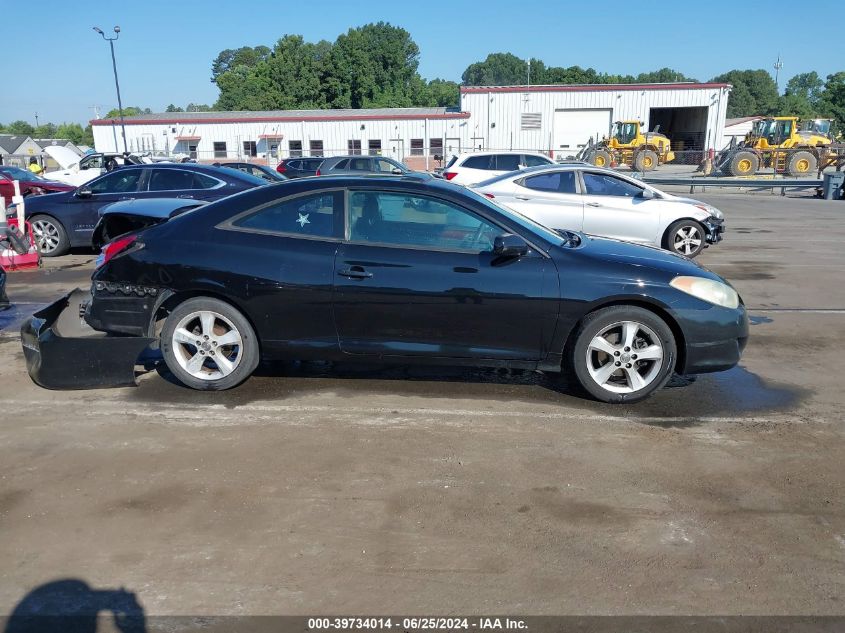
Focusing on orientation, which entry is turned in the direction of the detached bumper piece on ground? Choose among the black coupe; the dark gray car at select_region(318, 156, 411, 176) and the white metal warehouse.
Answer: the white metal warehouse

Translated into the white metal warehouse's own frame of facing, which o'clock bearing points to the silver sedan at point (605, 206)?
The silver sedan is roughly at 12 o'clock from the white metal warehouse.

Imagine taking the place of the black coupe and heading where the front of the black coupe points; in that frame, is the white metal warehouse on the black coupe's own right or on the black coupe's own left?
on the black coupe's own left

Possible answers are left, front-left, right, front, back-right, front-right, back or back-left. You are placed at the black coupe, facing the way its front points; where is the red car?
back-left

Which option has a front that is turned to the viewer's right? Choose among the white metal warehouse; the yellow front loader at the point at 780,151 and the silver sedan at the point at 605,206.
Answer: the silver sedan

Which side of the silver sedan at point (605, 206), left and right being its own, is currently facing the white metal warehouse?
left

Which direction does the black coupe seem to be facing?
to the viewer's right

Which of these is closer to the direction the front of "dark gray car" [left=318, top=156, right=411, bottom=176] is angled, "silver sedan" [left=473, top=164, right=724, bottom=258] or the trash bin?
the trash bin

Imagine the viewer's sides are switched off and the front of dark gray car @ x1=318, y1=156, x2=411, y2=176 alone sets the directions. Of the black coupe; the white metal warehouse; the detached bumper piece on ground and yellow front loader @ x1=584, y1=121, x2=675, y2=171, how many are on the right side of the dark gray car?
2

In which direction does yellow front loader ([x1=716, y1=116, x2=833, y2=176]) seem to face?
to the viewer's left

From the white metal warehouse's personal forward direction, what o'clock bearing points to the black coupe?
The black coupe is roughly at 12 o'clock from the white metal warehouse.

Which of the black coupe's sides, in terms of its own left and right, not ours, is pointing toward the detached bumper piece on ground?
back

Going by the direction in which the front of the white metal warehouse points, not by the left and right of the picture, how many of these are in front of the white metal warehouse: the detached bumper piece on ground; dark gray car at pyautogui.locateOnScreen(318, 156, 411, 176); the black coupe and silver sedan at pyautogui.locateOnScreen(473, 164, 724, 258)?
4

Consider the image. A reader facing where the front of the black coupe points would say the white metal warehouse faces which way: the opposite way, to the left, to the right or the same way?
to the right

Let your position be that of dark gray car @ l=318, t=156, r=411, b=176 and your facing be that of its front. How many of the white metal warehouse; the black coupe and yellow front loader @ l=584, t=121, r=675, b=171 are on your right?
1

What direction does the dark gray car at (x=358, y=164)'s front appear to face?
to the viewer's right
